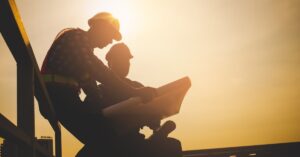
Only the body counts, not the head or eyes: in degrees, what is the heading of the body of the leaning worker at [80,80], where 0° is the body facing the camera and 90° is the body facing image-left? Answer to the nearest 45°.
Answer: approximately 270°

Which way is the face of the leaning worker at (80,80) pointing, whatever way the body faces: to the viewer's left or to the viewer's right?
to the viewer's right
